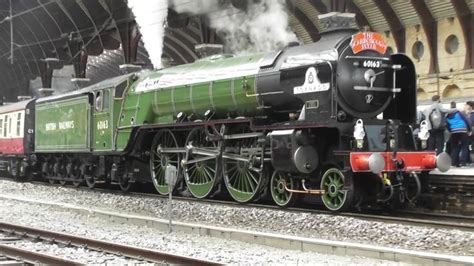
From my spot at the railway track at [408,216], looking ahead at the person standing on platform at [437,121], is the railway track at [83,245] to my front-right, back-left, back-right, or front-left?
back-left

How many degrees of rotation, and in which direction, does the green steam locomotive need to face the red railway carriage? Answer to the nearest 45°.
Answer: approximately 180°

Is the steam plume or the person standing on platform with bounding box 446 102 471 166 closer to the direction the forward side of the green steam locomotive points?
the person standing on platform

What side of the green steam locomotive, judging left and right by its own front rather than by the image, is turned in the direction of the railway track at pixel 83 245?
right
